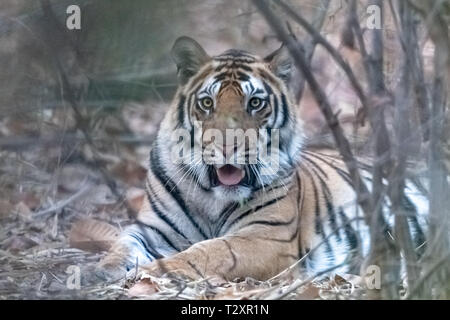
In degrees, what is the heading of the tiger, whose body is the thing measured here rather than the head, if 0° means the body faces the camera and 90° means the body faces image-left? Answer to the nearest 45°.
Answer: approximately 45°

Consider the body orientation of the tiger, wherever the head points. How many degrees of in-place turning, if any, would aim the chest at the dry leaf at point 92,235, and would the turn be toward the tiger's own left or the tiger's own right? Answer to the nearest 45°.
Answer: approximately 45° to the tiger's own right

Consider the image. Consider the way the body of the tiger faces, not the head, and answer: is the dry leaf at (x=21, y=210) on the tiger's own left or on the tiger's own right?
on the tiger's own right

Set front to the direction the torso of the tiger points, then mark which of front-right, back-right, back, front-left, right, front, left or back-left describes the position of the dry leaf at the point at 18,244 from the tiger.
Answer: front-right

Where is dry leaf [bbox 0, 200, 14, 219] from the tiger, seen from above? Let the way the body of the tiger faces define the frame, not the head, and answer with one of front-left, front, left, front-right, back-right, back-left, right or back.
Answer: front-right
